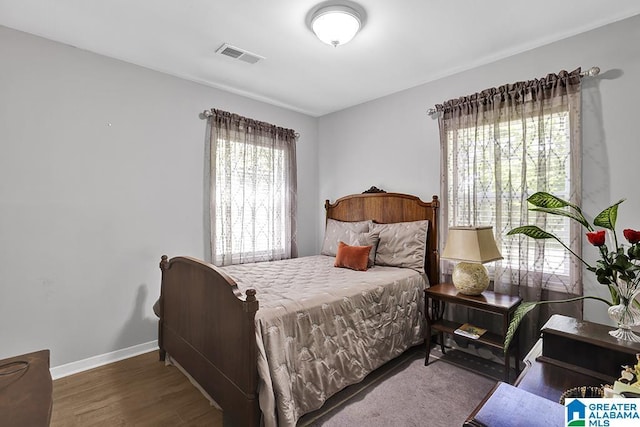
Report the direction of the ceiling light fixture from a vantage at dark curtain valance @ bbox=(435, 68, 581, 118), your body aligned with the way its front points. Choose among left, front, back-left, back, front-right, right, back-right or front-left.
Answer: front

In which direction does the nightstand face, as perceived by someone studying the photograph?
facing the viewer and to the left of the viewer

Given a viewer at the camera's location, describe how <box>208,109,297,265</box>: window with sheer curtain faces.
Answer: facing the viewer and to the right of the viewer

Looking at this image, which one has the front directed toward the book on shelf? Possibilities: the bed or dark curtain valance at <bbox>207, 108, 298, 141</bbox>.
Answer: the dark curtain valance

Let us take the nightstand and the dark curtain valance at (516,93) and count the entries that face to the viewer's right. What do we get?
0

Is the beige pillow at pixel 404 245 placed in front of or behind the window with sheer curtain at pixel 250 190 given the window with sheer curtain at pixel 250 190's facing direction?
in front

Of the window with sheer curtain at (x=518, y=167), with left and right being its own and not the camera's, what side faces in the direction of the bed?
front

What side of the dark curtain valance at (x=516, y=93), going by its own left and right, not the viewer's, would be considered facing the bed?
front

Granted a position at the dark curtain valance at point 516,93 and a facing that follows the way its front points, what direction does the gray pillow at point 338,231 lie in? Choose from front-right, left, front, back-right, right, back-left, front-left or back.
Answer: front-right

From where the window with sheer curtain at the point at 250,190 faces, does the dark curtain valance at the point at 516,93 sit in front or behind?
in front

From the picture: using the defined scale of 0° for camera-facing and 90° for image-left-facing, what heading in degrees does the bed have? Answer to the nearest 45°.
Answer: approximately 45°

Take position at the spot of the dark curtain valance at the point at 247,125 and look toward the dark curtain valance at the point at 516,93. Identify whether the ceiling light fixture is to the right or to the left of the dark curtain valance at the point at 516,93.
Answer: right
